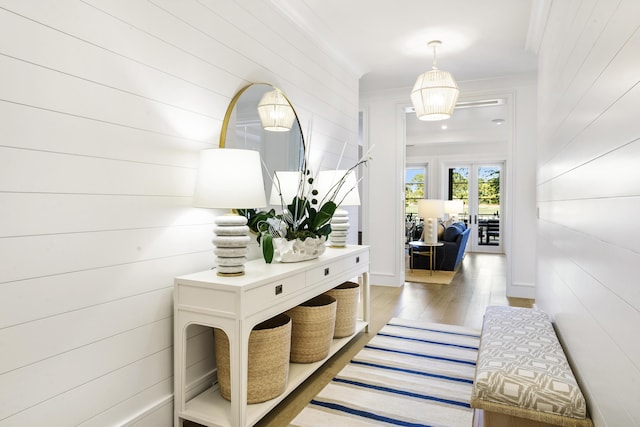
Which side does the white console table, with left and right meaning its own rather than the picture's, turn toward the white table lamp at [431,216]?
left

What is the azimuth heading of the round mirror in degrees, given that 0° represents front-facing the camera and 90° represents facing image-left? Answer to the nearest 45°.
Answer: approximately 315°

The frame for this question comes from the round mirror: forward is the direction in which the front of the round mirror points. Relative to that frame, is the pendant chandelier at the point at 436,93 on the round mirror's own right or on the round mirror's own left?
on the round mirror's own left

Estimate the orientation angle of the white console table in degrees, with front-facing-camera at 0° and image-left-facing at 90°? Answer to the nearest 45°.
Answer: approximately 315°

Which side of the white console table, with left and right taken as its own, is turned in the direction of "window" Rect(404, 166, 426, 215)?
left

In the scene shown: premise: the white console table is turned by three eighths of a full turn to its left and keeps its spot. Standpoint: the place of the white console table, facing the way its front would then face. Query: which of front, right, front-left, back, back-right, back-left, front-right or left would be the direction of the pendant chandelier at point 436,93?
front-right

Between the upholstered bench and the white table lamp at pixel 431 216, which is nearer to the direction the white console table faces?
the upholstered bench
